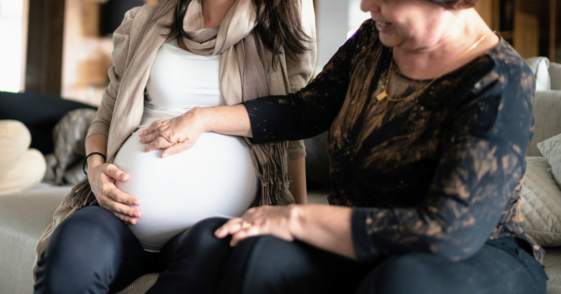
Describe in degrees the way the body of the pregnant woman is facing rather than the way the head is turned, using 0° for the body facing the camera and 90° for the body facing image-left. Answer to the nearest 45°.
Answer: approximately 0°

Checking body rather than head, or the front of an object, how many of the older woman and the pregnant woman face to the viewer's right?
0

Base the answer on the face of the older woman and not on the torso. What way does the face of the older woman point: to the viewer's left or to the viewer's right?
to the viewer's left
